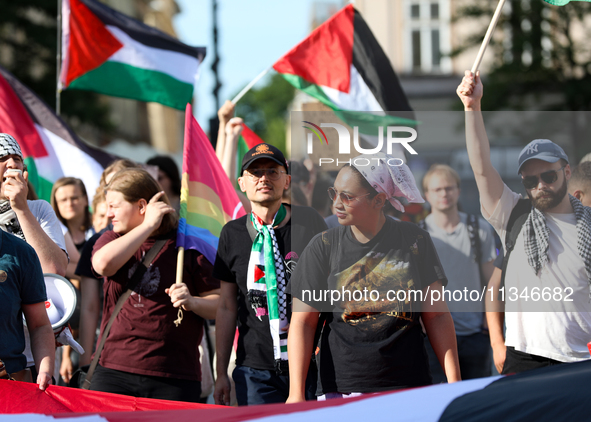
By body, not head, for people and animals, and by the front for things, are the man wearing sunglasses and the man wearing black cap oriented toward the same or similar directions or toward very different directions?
same or similar directions

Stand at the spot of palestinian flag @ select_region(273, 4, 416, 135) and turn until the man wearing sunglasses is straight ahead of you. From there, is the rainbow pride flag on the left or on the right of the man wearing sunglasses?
right

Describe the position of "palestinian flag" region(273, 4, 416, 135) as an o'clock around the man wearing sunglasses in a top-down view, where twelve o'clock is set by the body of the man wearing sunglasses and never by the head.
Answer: The palestinian flag is roughly at 5 o'clock from the man wearing sunglasses.

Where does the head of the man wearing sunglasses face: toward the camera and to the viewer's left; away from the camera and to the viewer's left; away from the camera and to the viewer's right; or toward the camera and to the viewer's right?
toward the camera and to the viewer's left

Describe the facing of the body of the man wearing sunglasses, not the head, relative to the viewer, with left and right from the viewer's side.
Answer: facing the viewer

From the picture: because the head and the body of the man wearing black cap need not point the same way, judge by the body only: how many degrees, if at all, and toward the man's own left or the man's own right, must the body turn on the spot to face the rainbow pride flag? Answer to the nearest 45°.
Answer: approximately 135° to the man's own right

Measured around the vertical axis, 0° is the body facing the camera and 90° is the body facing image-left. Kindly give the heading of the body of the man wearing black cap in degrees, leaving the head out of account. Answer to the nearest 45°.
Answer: approximately 0°

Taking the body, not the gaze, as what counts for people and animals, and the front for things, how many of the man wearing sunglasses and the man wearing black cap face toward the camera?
2

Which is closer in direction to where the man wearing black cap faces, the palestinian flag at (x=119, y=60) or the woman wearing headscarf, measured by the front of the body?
the woman wearing headscarf

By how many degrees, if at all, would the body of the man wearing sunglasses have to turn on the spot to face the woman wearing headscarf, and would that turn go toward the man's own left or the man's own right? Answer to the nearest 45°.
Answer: approximately 90° to the man's own right
